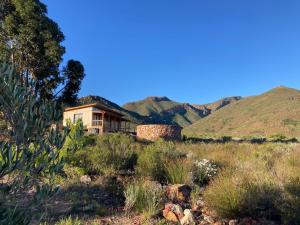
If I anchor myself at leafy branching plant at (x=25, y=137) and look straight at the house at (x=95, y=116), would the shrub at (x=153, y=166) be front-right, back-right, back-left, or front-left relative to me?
front-right

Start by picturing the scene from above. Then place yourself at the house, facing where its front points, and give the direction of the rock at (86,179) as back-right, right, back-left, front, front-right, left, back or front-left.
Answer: front-right

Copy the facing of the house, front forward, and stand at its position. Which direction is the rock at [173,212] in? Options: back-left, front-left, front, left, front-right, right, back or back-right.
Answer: front-right

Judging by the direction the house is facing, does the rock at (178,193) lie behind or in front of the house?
in front

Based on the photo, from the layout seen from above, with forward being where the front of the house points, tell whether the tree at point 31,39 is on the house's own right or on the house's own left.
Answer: on the house's own right

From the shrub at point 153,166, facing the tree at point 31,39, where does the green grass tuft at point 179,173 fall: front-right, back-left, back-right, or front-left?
back-right

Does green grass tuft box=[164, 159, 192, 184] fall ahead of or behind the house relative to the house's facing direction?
ahead

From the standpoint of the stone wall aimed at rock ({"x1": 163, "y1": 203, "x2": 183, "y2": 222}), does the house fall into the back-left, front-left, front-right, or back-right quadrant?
back-right

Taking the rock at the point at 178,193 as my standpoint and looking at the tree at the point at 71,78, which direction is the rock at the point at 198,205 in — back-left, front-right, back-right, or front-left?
back-right

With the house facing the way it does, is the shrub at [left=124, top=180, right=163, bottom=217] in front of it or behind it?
in front

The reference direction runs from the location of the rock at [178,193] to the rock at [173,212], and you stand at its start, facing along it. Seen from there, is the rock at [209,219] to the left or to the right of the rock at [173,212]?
left

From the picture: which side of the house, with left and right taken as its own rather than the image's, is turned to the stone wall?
front

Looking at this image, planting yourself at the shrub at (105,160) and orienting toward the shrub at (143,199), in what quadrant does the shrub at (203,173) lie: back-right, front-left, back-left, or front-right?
front-left

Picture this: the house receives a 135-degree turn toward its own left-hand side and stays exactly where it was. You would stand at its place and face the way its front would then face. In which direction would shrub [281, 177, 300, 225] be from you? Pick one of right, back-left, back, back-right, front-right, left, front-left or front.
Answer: back

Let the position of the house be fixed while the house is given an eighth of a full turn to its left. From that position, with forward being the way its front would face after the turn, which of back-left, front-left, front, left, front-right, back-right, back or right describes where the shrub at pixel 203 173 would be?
right

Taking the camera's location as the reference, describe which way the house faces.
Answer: facing the viewer and to the right of the viewer
